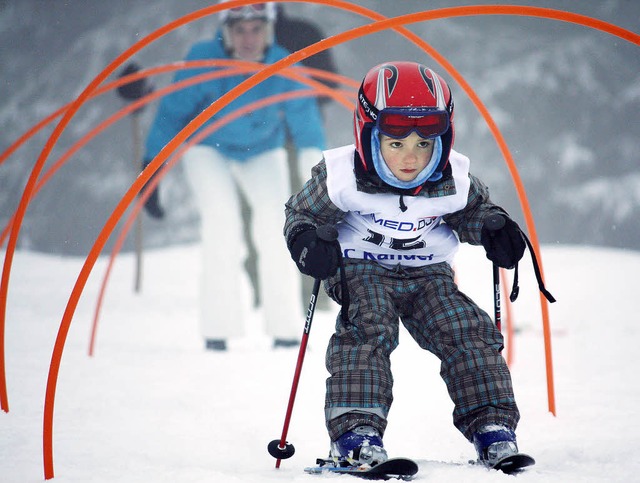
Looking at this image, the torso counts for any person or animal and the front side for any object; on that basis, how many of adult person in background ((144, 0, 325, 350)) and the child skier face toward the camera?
2

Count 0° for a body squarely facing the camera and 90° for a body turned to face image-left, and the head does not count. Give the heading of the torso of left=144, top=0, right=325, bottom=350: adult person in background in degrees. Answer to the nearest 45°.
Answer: approximately 0°

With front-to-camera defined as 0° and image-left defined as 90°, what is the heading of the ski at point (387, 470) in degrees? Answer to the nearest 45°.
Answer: approximately 315°

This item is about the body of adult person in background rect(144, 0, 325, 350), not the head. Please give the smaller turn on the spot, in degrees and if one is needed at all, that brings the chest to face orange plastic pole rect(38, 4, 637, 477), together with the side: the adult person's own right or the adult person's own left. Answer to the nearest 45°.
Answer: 0° — they already face it

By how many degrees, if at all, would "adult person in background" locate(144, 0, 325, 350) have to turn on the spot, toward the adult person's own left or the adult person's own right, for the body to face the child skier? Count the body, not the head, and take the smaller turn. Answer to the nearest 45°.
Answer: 0° — they already face them
